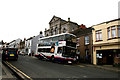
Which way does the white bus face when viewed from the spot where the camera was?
facing the viewer and to the right of the viewer

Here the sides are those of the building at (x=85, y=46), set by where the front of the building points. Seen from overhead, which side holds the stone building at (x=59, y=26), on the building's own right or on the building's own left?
on the building's own right

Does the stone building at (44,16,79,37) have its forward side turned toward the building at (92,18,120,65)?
no

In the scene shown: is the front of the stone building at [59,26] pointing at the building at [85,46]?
no

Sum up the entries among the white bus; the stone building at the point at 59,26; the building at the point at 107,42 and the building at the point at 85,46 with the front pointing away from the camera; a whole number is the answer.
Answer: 0

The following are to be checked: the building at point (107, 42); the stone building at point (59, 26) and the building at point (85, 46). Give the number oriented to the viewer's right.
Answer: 0

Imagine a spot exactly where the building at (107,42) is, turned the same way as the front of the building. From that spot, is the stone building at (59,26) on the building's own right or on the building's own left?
on the building's own right

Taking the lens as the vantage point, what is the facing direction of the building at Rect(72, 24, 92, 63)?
facing the viewer and to the left of the viewer

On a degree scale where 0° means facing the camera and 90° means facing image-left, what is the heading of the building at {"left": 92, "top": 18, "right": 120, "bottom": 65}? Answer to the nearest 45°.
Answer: approximately 45°

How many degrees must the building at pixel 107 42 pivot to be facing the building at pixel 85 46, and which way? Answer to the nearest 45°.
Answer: approximately 90° to its right

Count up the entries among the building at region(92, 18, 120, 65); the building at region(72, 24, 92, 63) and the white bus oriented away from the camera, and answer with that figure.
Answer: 0

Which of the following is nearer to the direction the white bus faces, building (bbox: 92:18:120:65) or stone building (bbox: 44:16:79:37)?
the building

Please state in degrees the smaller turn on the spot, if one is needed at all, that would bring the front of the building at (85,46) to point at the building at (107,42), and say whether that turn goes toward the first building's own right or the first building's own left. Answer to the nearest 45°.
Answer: approximately 90° to the first building's own left

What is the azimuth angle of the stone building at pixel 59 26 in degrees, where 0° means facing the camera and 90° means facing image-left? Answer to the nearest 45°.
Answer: approximately 45°

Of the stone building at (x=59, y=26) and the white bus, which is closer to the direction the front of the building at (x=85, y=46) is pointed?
the white bus
